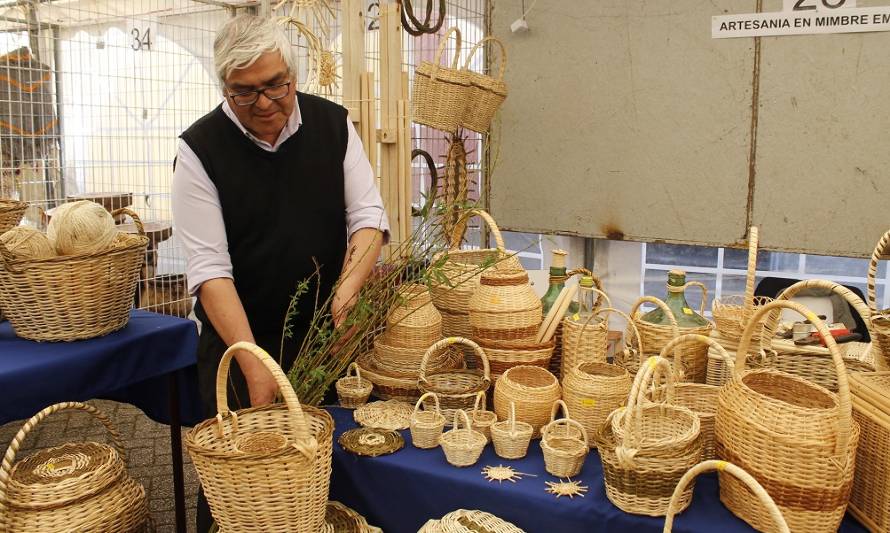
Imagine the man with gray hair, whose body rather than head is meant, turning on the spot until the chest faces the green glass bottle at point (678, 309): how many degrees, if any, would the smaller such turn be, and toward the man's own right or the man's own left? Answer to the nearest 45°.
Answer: approximately 90° to the man's own left

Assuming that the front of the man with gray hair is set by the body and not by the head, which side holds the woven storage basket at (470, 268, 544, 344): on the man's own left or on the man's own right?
on the man's own left

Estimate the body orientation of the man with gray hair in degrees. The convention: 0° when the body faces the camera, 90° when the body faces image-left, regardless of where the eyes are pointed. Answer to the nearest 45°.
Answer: approximately 0°

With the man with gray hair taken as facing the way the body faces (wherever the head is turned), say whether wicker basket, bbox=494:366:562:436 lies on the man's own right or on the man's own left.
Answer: on the man's own left

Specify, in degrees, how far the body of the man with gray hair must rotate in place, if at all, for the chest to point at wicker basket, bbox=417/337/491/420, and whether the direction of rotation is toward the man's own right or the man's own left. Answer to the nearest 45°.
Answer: approximately 45° to the man's own left

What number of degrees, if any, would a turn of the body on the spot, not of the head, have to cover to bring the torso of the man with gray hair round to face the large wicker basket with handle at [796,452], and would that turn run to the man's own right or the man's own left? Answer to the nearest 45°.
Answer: approximately 45° to the man's own left

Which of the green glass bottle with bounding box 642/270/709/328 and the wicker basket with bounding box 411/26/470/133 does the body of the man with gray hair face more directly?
the green glass bottle
